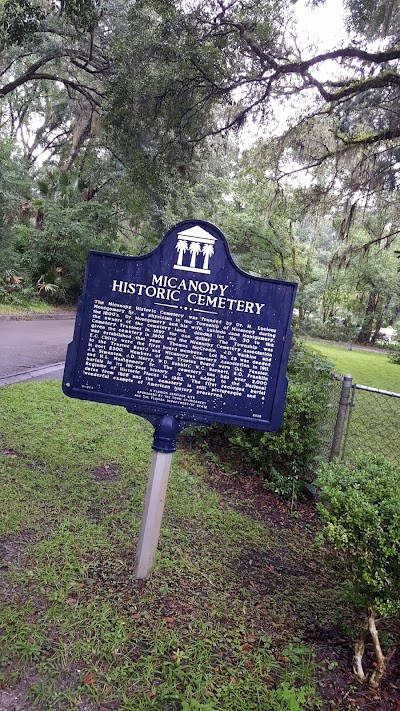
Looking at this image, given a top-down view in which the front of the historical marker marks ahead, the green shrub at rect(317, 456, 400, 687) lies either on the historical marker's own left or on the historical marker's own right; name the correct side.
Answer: on the historical marker's own left

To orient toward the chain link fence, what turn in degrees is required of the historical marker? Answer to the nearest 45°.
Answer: approximately 135° to its left

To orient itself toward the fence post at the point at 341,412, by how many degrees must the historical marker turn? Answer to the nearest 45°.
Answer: approximately 135° to its left

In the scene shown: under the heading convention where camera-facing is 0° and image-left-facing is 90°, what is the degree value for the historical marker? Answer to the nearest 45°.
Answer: approximately 0°

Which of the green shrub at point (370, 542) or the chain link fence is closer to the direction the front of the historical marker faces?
the green shrub

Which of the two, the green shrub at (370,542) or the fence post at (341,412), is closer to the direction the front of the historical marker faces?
the green shrub

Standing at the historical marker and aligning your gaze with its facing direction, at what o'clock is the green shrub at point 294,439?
The green shrub is roughly at 7 o'clock from the historical marker.
